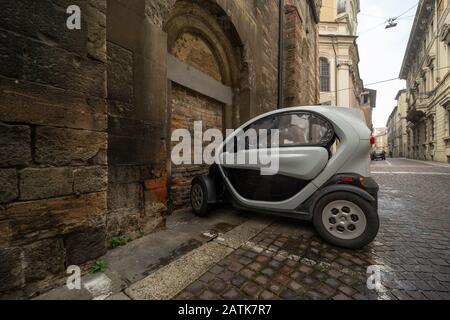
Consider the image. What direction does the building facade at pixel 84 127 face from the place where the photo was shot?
facing the viewer and to the right of the viewer

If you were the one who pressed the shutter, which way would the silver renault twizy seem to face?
facing away from the viewer and to the left of the viewer

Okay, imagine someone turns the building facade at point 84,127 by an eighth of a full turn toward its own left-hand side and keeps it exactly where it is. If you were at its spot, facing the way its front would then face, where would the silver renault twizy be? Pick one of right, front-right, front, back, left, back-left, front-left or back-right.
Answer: front

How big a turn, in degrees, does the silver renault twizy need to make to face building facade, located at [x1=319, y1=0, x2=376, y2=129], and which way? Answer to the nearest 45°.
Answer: approximately 45° to its right
